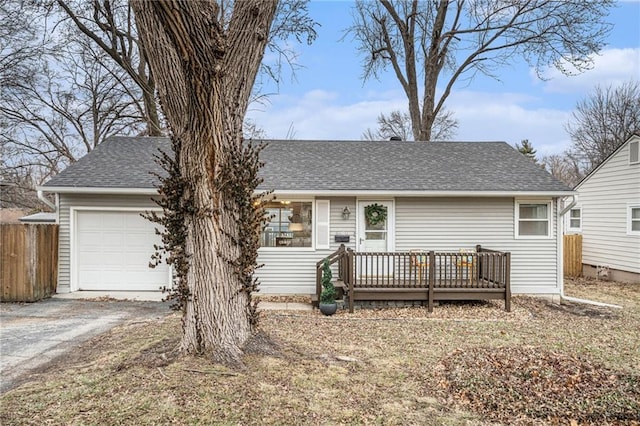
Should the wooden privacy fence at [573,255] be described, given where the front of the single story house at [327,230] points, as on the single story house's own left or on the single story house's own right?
on the single story house's own left

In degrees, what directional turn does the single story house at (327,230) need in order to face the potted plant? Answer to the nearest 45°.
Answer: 0° — it already faces it

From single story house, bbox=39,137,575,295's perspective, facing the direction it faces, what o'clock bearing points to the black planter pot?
The black planter pot is roughly at 12 o'clock from the single story house.

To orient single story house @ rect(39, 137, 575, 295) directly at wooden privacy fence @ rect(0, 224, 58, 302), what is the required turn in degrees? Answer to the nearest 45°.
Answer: approximately 90° to its right

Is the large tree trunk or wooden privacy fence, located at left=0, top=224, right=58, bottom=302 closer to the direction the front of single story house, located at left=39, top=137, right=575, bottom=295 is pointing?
the large tree trunk

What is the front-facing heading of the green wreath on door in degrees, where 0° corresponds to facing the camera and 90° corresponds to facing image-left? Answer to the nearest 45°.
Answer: approximately 0°

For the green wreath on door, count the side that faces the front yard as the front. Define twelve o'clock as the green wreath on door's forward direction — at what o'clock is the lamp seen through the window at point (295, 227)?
The lamp seen through the window is roughly at 3 o'clock from the green wreath on door.

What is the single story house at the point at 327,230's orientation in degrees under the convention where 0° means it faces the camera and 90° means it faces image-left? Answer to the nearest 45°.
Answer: approximately 0°

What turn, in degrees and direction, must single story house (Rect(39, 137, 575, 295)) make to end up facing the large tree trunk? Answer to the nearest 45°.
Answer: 0° — it already faces it
